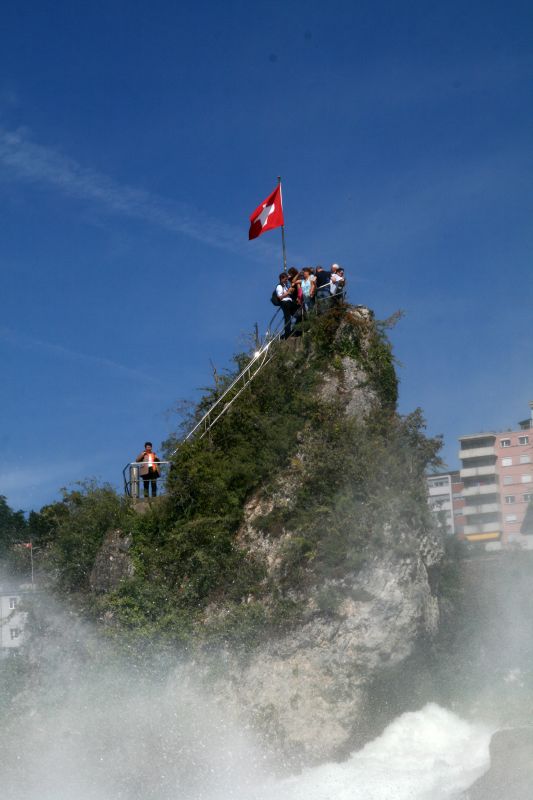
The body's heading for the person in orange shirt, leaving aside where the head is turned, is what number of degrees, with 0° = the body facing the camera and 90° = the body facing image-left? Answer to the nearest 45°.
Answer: approximately 0°

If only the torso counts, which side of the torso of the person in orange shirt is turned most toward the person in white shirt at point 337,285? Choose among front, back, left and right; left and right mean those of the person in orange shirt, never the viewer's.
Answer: left
